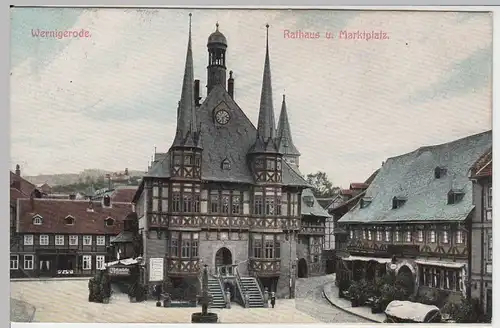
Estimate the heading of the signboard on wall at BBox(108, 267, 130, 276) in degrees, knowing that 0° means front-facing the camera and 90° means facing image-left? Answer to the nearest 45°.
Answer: approximately 0°
